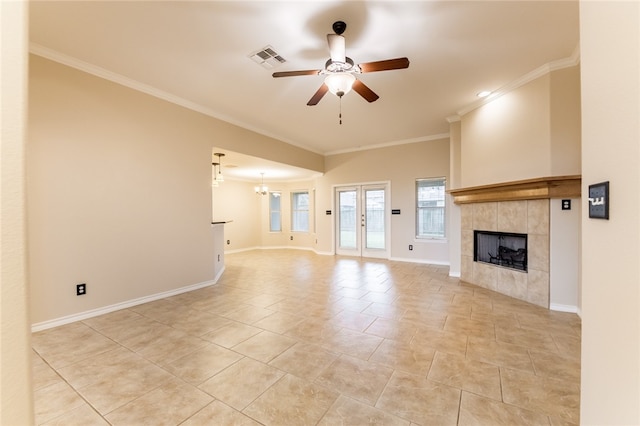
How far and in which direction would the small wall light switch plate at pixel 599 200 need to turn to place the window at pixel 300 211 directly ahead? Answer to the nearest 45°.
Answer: approximately 90° to its right

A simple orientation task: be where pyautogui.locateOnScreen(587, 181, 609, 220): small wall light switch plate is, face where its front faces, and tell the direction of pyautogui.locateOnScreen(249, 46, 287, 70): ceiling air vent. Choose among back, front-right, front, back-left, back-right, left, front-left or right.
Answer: front-right

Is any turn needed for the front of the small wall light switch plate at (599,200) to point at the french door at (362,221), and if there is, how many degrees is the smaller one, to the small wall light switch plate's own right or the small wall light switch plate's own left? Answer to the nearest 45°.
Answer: approximately 90° to the small wall light switch plate's own right

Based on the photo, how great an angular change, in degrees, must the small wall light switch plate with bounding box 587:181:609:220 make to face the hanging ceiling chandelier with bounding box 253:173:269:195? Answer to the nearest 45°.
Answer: approximately 90° to its right

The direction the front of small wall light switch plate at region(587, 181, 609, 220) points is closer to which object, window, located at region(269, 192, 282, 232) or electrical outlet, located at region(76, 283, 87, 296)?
the electrical outlet

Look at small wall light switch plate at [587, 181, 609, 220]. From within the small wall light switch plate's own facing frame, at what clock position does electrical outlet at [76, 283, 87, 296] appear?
The electrical outlet is roughly at 1 o'clock from the small wall light switch plate.

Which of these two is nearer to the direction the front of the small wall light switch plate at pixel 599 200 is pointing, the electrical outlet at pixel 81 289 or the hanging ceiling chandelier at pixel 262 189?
the electrical outlet

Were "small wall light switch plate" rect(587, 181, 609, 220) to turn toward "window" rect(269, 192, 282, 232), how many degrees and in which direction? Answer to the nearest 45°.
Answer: approximately 90° to its right

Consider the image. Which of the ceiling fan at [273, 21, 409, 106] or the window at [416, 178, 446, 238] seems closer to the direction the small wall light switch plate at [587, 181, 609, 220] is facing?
the ceiling fan
